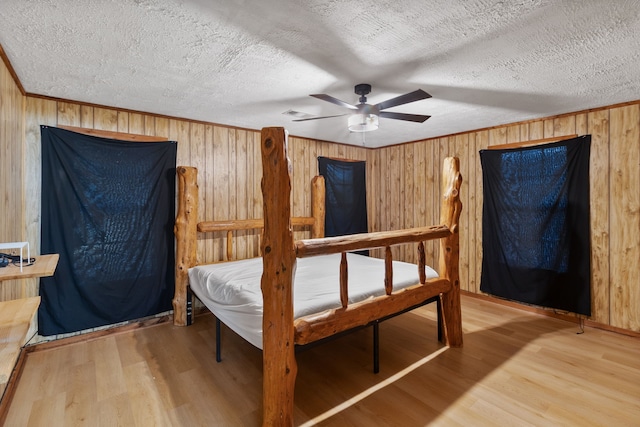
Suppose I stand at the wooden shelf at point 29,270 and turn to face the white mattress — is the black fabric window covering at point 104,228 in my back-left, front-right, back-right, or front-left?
front-left

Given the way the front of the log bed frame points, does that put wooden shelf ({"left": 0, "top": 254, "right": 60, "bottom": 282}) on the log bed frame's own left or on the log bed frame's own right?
on the log bed frame's own right

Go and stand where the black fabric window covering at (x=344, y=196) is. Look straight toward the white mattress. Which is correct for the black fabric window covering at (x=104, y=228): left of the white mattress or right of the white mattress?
right

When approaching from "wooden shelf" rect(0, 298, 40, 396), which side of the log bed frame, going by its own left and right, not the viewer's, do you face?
right

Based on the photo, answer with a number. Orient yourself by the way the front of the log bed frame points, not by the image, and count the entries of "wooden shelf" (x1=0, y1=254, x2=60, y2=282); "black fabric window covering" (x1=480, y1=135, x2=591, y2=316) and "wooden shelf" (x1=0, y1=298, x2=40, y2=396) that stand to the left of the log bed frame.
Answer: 1

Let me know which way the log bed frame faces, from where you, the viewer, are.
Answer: facing the viewer and to the right of the viewer

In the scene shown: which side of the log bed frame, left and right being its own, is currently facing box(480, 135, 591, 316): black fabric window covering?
left

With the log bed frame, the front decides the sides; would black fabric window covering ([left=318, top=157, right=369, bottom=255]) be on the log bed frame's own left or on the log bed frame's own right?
on the log bed frame's own left
